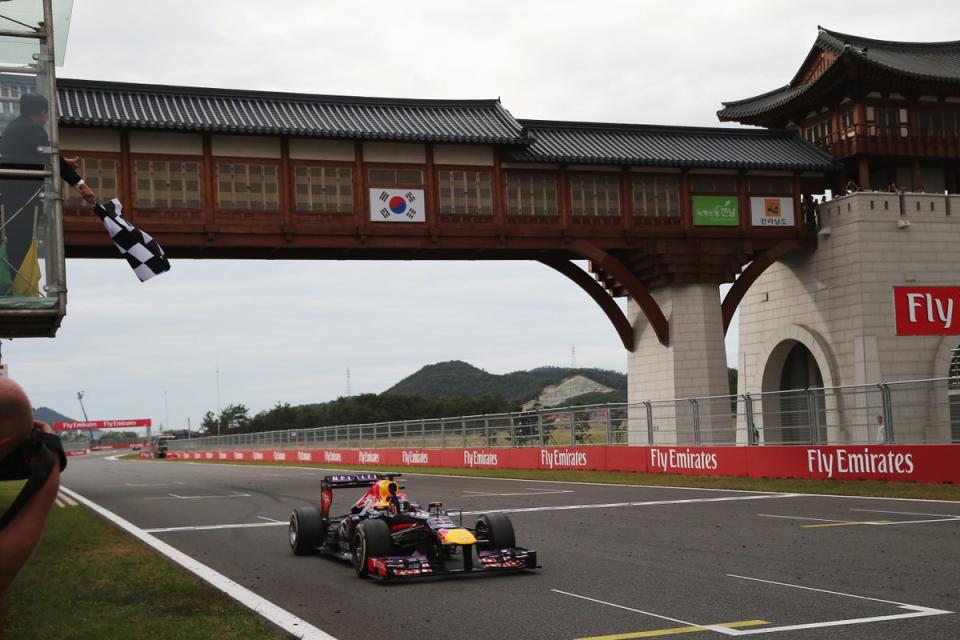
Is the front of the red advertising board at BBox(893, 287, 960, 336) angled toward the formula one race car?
yes

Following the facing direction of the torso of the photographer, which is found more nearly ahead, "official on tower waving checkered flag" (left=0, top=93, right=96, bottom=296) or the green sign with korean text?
the green sign with korean text

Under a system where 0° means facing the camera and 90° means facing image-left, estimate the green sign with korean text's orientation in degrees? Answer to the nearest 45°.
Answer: approximately 0°

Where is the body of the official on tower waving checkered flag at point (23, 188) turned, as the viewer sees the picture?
to the viewer's right

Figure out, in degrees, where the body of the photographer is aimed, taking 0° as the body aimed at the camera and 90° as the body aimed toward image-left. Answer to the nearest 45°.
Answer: approximately 270°

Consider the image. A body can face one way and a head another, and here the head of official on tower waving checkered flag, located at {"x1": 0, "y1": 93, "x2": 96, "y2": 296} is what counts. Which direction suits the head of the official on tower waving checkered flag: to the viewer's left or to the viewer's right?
to the viewer's right

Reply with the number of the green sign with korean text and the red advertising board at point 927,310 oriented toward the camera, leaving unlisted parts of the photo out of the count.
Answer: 2

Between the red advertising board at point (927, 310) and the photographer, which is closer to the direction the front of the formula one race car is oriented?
the photographer

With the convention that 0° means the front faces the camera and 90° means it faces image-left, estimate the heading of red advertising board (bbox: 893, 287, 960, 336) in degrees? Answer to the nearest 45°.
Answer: approximately 0°

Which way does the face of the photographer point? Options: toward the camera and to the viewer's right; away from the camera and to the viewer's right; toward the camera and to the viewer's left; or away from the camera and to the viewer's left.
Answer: away from the camera and to the viewer's right

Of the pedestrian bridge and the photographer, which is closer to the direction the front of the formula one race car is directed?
the photographer
